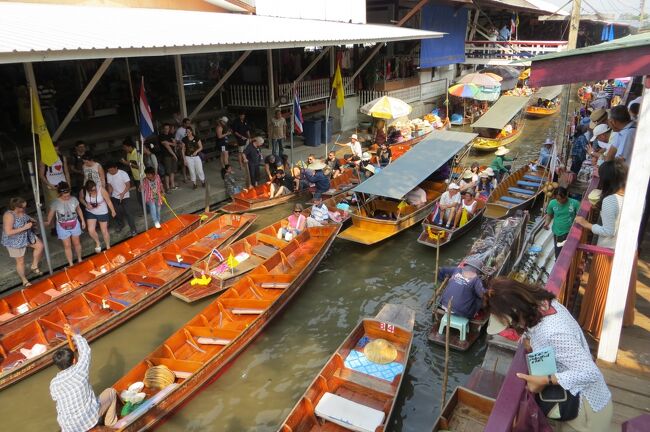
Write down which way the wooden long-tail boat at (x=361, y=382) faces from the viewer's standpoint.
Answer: facing away from the viewer and to the right of the viewer

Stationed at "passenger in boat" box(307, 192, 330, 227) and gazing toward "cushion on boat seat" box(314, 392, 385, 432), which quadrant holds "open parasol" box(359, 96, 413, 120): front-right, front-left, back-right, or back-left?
back-left

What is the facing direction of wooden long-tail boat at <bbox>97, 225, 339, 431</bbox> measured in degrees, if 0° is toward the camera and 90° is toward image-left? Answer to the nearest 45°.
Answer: approximately 225°

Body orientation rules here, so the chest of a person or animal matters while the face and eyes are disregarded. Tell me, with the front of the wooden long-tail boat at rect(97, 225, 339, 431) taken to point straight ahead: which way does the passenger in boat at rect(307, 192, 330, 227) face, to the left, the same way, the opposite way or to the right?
the opposite way

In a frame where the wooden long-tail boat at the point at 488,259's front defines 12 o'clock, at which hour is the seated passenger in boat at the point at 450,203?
The seated passenger in boat is roughly at 10 o'clock from the wooden long-tail boat.

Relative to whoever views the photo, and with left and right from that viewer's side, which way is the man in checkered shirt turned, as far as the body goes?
facing away from the viewer and to the right of the viewer

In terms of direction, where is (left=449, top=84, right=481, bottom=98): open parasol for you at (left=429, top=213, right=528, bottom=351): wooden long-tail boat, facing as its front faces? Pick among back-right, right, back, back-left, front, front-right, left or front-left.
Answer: front-left

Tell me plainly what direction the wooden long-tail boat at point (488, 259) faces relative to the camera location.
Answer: facing away from the viewer and to the right of the viewer

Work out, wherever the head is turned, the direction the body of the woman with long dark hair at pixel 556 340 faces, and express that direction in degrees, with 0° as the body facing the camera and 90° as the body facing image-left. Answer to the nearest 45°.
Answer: approximately 90°

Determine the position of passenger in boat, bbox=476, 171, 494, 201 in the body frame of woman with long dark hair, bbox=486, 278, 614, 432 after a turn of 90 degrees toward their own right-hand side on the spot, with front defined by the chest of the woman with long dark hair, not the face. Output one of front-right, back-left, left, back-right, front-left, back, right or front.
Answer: front

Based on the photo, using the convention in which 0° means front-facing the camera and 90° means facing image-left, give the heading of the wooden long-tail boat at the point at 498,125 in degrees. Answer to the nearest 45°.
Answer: approximately 45°

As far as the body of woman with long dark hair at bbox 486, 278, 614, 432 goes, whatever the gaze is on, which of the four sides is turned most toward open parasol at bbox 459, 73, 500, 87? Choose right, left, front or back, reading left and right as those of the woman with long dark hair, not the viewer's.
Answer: right

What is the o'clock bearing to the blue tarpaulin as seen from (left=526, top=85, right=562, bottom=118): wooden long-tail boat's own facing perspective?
The blue tarpaulin is roughly at 1 o'clock from the wooden long-tail boat.
